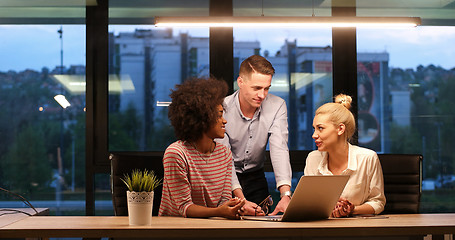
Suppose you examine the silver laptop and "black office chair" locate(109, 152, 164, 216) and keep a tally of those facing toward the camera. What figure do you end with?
1

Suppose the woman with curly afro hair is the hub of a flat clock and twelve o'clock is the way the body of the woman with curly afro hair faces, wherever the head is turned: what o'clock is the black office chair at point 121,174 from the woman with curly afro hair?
The black office chair is roughly at 6 o'clock from the woman with curly afro hair.

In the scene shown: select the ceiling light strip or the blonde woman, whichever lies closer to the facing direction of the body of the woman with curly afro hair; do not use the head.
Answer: the blonde woman

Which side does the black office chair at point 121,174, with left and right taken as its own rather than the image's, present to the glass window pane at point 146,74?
back

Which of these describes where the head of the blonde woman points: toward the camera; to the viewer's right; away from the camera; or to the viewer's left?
to the viewer's left

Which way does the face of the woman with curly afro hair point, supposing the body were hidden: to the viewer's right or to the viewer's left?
to the viewer's right

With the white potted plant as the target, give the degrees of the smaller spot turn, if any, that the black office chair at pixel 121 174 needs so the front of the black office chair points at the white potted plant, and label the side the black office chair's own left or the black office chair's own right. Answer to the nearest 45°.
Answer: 0° — it already faces it

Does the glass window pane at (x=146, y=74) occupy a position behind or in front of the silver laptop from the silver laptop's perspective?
in front
